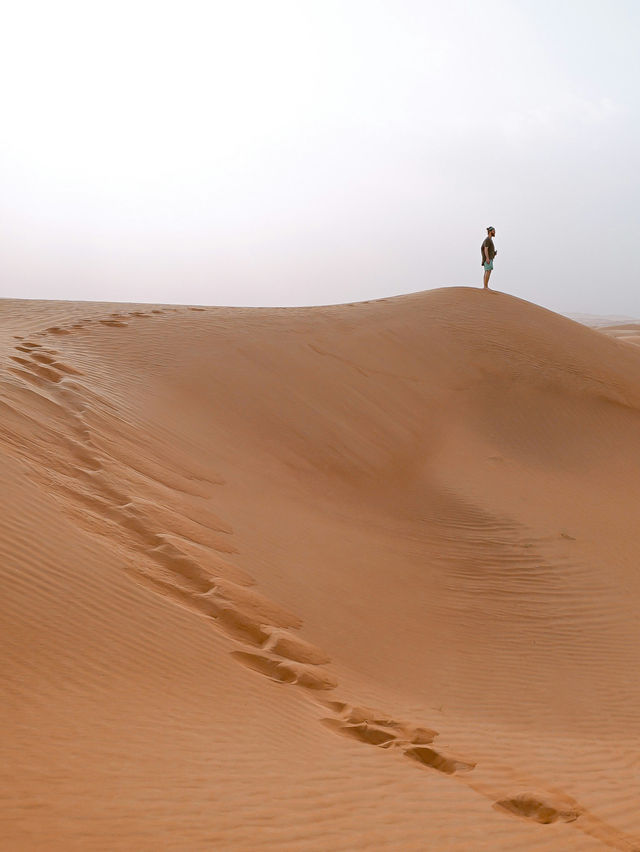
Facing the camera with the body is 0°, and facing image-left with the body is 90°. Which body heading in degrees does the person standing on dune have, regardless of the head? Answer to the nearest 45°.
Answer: approximately 270°
